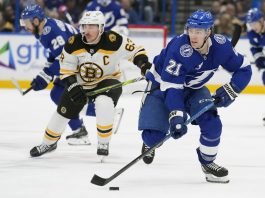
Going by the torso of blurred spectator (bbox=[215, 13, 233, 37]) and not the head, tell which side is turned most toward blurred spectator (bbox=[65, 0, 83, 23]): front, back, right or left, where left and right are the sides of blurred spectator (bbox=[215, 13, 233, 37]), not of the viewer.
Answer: right

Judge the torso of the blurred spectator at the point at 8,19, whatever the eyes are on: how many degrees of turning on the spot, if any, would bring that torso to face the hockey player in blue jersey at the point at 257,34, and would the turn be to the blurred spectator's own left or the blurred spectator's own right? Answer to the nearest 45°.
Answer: approximately 45° to the blurred spectator's own left

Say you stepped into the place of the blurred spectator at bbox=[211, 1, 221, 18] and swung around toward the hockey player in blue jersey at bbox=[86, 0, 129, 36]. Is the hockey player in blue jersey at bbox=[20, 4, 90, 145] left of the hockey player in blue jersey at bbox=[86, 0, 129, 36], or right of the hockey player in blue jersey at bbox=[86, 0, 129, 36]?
left

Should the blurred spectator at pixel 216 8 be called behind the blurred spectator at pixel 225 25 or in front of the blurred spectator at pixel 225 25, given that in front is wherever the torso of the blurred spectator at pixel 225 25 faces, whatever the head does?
behind

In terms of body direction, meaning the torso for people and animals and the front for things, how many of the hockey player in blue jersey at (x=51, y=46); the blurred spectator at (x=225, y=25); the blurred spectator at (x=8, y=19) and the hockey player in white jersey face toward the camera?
3

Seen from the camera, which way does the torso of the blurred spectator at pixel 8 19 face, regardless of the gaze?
toward the camera

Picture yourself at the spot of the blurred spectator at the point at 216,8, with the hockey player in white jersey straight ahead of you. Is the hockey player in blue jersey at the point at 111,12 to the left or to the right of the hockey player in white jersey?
right

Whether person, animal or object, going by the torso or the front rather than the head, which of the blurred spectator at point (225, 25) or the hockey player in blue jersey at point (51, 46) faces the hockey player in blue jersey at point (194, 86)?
the blurred spectator

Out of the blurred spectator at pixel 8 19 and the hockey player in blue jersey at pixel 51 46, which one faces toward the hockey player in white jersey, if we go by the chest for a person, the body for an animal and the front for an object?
the blurred spectator

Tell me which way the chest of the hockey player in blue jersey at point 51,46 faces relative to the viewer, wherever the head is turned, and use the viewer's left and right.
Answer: facing to the left of the viewer

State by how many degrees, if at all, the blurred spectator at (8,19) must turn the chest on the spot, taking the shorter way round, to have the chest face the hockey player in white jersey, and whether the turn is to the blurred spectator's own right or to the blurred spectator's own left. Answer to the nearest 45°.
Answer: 0° — they already face them

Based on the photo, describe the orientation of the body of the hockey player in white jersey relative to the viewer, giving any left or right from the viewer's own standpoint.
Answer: facing the viewer

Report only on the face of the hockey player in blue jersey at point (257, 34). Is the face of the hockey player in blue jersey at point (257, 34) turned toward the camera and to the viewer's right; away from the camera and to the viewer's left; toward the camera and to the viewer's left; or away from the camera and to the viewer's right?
toward the camera and to the viewer's left
